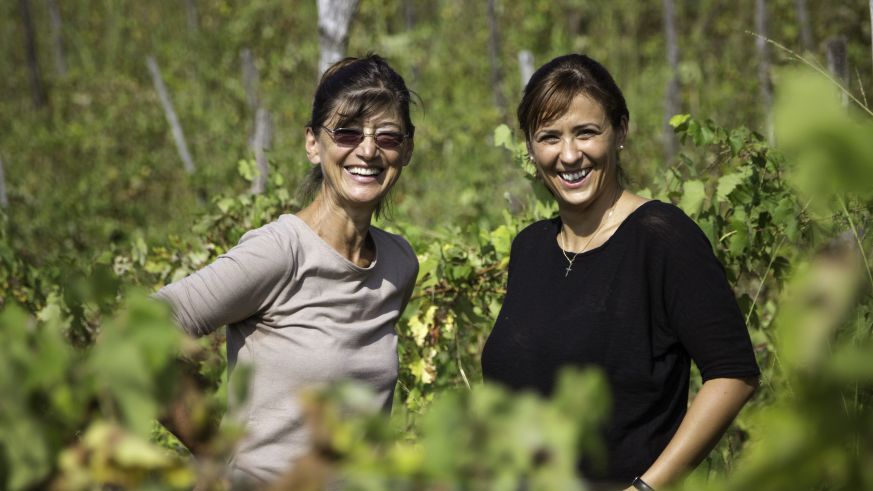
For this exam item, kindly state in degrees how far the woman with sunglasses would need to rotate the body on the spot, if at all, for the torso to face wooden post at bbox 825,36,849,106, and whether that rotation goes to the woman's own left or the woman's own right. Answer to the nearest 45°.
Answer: approximately 90° to the woman's own left

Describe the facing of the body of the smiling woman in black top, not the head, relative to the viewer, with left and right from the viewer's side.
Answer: facing the viewer and to the left of the viewer

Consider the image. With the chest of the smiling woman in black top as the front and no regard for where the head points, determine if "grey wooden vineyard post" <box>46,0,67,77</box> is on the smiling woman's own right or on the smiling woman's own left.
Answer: on the smiling woman's own right

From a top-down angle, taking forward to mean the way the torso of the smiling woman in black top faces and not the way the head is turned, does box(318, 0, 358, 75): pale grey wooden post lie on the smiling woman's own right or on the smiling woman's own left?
on the smiling woman's own right

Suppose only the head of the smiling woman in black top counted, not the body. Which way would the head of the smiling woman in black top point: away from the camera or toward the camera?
toward the camera

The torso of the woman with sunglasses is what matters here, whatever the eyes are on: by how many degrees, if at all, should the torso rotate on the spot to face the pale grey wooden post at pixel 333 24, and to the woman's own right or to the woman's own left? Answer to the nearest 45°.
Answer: approximately 135° to the woman's own left

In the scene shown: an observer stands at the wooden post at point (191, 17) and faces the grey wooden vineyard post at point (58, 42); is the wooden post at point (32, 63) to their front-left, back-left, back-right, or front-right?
front-left

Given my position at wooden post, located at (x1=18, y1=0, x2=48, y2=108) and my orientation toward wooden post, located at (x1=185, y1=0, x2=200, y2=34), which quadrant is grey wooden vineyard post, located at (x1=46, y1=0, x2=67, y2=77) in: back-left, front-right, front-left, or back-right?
front-left

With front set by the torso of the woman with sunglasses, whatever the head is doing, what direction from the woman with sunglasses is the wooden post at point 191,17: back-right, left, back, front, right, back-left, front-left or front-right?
back-left

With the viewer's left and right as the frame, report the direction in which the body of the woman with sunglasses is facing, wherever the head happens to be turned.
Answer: facing the viewer and to the right of the viewer

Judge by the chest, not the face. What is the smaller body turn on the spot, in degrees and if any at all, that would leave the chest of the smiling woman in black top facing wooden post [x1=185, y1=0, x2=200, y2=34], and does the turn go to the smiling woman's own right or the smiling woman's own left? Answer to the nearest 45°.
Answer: approximately 90° to the smiling woman's own right

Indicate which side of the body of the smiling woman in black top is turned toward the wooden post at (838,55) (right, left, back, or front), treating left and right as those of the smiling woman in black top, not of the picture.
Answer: back

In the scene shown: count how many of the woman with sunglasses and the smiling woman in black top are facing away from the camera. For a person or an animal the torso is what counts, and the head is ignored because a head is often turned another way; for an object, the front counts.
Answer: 0
